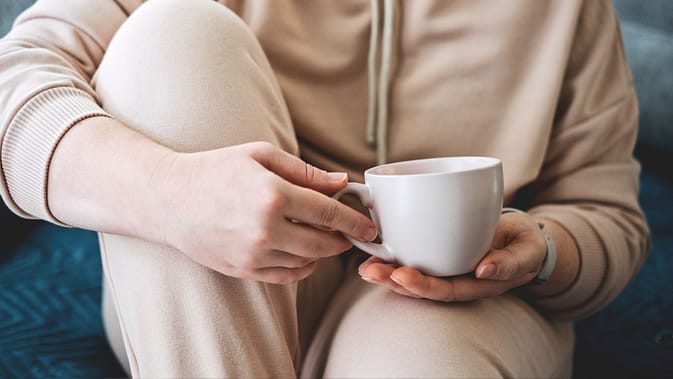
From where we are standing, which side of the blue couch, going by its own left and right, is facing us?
front

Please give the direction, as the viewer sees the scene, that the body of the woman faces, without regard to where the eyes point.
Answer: toward the camera
